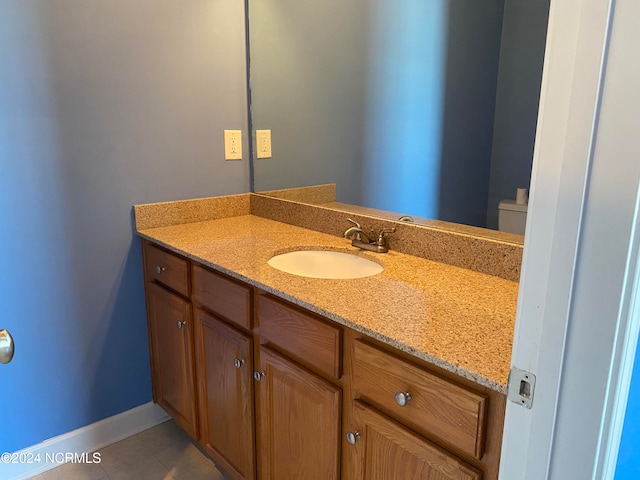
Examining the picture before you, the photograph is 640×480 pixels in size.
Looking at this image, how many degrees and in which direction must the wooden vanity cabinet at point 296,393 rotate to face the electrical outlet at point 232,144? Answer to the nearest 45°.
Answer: approximately 135° to its right

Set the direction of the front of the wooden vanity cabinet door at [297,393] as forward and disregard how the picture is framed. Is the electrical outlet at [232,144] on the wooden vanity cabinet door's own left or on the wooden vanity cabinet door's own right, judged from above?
on the wooden vanity cabinet door's own right

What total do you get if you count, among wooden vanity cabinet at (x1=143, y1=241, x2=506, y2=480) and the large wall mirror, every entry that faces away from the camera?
0

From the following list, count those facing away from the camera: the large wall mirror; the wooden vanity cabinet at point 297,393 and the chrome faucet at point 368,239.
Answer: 0
